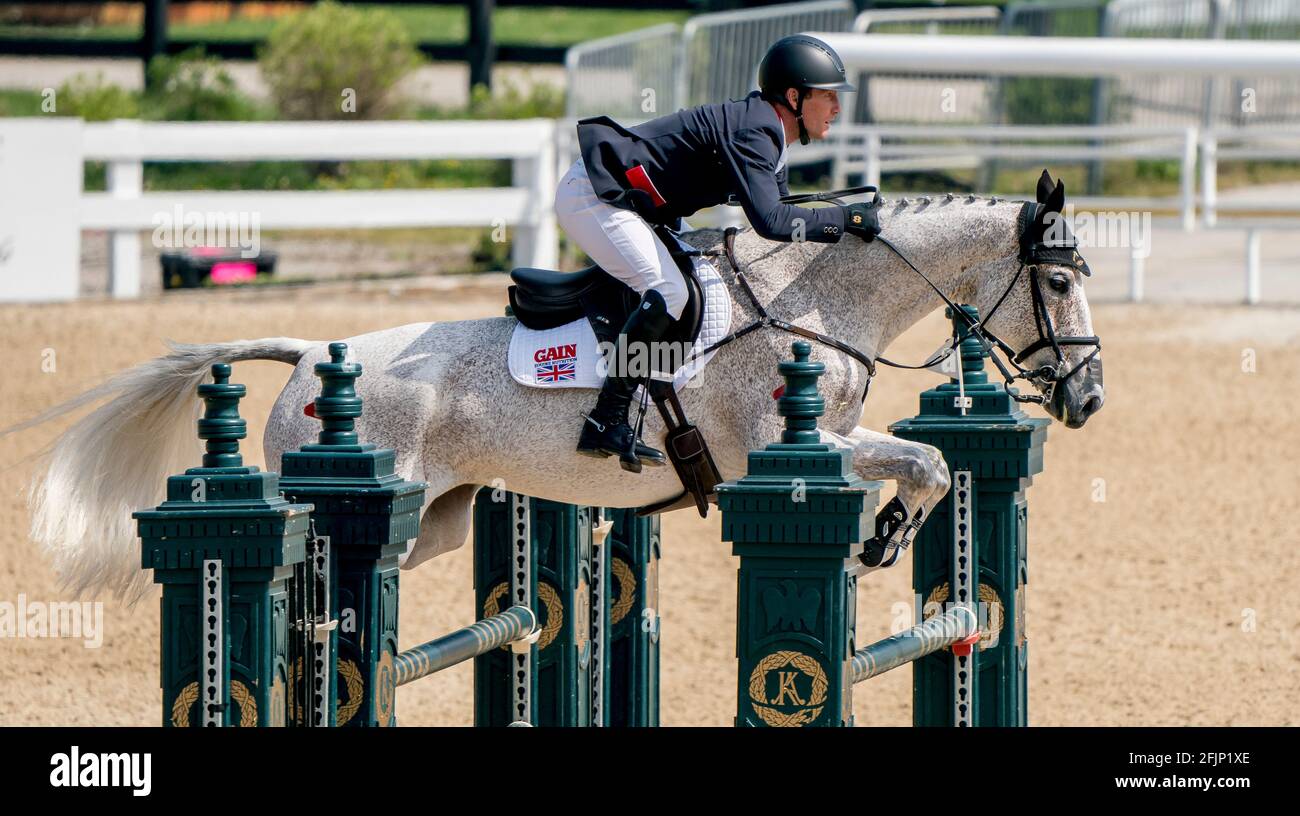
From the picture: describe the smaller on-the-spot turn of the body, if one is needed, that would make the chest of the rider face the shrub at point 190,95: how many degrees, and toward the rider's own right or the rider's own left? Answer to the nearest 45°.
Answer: approximately 90° to the rider's own left

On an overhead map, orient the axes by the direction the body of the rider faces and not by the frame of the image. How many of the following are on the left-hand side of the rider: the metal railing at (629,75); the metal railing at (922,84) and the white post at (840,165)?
3

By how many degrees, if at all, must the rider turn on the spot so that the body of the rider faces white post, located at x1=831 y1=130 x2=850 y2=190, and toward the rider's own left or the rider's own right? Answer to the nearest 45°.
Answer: approximately 90° to the rider's own left

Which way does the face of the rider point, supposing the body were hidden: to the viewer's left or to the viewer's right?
to the viewer's right

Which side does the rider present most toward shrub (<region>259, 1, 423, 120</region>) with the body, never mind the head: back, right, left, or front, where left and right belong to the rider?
left

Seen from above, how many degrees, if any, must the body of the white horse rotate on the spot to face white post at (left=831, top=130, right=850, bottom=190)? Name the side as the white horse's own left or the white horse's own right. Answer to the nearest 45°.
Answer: approximately 90° to the white horse's own left

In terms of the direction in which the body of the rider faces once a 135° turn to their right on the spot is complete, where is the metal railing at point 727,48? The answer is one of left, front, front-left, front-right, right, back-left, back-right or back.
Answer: back-right

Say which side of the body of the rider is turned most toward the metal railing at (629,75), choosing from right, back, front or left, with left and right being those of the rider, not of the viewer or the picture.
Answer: left

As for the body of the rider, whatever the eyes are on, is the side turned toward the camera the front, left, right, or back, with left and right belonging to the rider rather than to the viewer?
right

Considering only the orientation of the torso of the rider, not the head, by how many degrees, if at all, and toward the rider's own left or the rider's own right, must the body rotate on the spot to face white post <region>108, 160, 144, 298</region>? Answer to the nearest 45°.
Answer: approximately 135° to the rider's own left

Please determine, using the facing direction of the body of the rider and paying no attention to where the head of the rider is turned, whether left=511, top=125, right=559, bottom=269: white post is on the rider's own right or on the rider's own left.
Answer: on the rider's own left

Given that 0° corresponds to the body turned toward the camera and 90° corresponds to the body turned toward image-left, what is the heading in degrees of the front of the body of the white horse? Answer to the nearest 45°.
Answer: approximately 270°
